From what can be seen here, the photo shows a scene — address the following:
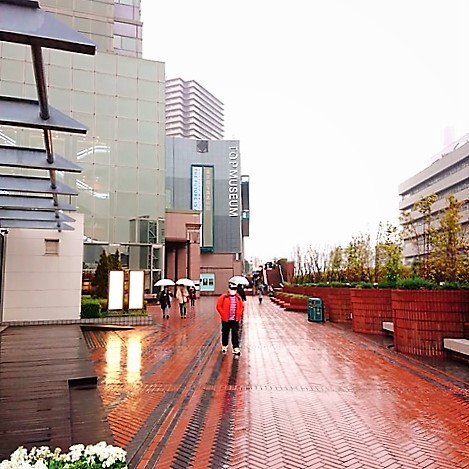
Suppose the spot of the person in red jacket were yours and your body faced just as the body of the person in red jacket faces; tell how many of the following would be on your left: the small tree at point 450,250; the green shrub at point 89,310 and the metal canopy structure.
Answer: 1

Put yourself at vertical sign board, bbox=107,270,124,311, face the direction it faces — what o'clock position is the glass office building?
The glass office building is roughly at 6 o'clock from the vertical sign board.

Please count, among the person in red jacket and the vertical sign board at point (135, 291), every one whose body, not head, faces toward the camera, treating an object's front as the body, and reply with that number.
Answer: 2

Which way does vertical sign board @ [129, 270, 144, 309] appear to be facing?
toward the camera

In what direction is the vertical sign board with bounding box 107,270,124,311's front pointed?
toward the camera

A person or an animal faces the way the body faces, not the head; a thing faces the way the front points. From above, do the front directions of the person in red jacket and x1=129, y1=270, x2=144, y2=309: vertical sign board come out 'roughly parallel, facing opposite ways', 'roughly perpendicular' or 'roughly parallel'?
roughly parallel

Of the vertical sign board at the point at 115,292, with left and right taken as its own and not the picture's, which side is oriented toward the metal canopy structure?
front

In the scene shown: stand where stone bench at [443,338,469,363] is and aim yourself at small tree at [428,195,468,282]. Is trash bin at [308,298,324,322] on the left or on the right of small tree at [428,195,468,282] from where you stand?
left

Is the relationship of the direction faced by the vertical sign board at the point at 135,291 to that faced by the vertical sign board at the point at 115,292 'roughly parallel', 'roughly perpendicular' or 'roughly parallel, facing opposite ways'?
roughly parallel

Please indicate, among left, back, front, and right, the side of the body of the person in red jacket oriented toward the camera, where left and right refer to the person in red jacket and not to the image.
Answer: front

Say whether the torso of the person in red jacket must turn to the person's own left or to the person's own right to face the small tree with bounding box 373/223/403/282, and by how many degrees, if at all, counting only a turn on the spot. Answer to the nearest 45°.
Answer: approximately 135° to the person's own left

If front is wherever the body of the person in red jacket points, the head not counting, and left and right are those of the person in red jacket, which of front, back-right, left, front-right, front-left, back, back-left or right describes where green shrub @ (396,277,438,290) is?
left

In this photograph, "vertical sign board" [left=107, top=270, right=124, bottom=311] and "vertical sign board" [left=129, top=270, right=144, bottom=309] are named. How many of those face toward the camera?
2

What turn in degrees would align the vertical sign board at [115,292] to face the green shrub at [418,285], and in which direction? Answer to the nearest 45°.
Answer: approximately 45° to its left

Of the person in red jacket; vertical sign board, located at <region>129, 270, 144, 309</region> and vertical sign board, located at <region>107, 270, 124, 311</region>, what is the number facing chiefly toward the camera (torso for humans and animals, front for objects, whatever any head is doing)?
3
